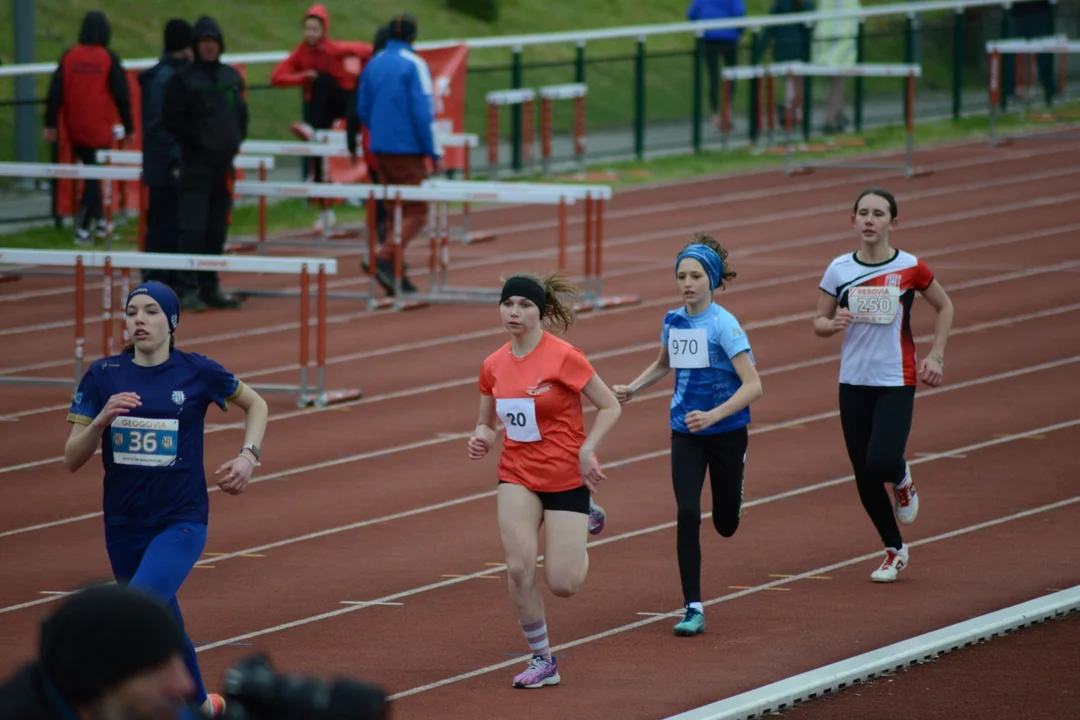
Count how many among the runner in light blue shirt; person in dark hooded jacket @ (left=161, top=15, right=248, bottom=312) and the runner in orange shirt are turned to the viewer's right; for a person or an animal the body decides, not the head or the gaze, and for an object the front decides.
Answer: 0

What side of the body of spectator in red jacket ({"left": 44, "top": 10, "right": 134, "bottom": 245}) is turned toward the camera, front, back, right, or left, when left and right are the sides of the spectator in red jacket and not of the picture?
back

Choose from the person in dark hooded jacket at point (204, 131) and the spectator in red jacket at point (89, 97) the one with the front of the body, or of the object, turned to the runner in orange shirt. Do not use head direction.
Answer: the person in dark hooded jacket

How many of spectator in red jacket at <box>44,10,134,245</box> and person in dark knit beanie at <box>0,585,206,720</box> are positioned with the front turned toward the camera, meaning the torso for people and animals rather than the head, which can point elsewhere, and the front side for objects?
0

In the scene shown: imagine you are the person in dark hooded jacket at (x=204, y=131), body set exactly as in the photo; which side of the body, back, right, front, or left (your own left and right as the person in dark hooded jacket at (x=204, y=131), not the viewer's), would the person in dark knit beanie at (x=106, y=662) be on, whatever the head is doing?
front

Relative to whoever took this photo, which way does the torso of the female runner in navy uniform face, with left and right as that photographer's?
facing the viewer and to the left of the viewer

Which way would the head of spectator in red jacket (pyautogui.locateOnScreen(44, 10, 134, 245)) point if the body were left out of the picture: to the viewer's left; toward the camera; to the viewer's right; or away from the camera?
away from the camera

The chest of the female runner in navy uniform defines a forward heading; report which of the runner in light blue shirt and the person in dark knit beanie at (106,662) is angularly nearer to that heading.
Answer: the person in dark knit beanie

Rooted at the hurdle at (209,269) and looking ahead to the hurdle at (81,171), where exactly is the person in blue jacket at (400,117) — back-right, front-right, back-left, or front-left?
front-right

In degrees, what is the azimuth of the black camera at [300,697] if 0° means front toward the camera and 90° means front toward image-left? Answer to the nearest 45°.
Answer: approximately 270°

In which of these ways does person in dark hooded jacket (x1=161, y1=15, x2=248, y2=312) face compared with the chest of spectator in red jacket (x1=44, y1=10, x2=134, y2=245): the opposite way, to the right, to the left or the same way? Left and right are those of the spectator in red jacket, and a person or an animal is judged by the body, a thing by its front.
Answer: the opposite way

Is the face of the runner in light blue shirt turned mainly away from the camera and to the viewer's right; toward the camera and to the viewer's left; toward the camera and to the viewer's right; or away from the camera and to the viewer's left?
toward the camera and to the viewer's left

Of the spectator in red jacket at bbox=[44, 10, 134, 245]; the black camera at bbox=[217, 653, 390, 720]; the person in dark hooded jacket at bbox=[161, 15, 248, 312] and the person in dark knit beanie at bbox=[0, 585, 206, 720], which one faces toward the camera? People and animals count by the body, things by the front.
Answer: the person in dark hooded jacket at bbox=[161, 15, 248, 312]

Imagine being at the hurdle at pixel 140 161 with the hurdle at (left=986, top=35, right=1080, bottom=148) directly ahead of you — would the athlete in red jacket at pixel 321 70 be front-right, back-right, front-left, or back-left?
front-left
